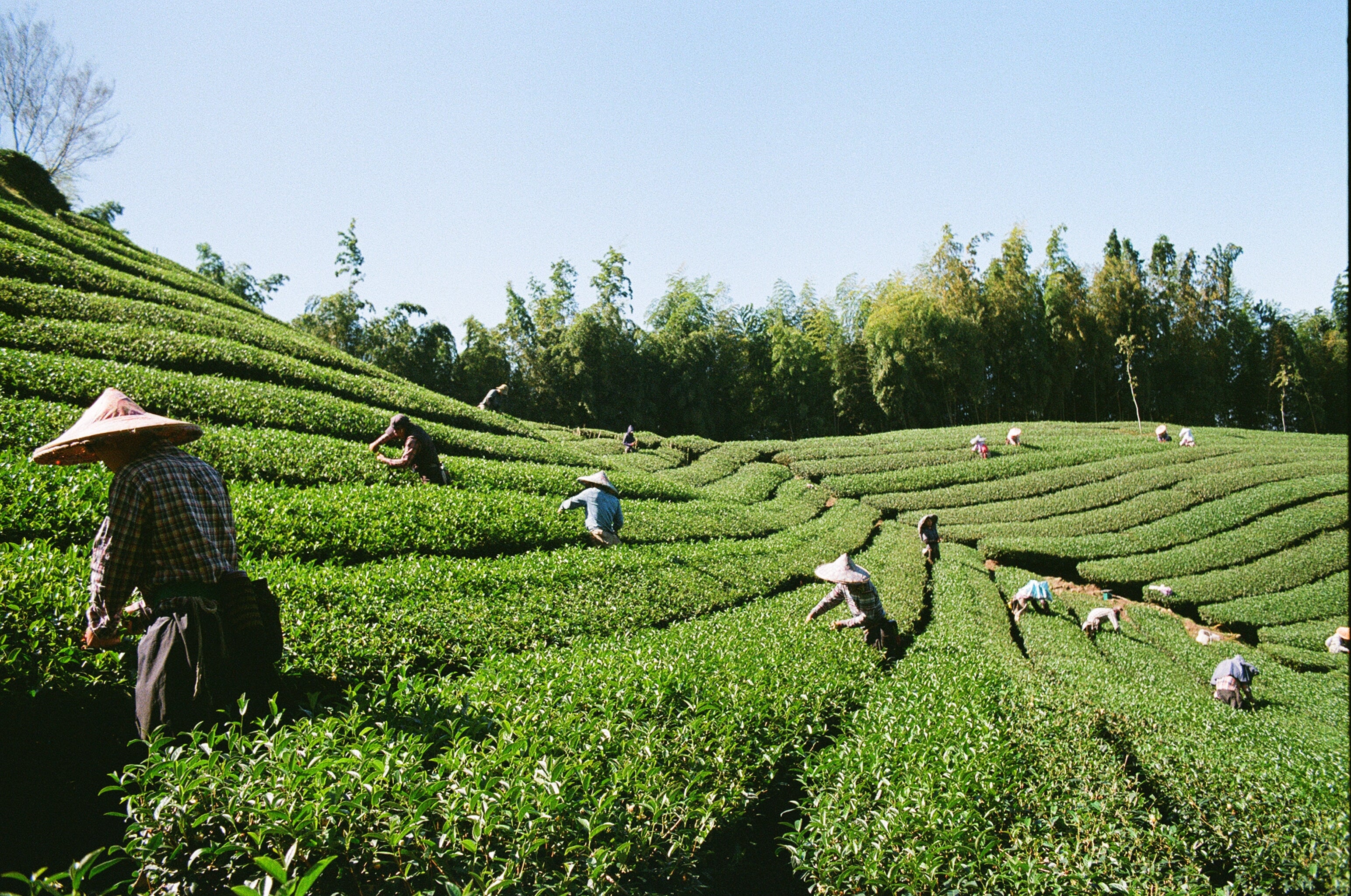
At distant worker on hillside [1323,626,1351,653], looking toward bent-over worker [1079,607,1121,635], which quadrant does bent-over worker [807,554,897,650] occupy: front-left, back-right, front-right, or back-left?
front-left

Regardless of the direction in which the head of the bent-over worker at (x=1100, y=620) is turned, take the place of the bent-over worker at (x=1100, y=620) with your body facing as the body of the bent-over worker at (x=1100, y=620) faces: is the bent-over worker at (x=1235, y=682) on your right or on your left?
on your left

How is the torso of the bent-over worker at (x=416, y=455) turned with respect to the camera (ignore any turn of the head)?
to the viewer's left

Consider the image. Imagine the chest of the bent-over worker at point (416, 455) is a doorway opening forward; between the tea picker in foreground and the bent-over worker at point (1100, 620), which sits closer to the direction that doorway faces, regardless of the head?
the tea picker in foreground

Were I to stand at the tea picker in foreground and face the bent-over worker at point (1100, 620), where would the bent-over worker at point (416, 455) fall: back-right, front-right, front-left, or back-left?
front-left

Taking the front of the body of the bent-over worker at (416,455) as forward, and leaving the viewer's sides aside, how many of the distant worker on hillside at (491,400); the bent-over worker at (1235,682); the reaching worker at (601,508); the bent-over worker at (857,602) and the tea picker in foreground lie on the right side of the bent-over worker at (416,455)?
1

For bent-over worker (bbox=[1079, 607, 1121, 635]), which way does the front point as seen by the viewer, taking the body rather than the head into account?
to the viewer's left

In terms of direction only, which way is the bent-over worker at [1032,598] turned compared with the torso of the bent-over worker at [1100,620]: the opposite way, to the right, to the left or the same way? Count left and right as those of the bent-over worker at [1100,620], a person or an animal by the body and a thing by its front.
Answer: the same way

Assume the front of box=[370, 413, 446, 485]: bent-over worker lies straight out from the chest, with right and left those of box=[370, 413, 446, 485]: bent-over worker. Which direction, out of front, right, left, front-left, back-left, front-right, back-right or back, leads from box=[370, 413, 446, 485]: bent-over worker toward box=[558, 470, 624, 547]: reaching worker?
back-left

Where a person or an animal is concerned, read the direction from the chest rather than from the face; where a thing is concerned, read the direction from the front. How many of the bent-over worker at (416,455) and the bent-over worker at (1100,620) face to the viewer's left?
2
